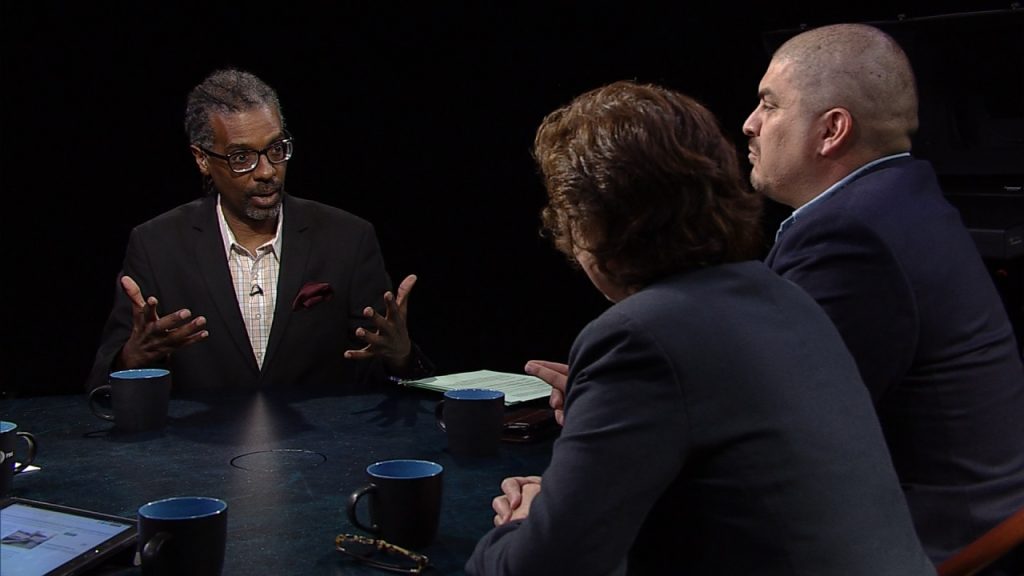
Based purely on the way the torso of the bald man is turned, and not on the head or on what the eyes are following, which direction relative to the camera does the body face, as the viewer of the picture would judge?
to the viewer's left

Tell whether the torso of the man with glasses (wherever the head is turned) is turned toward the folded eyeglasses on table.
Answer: yes

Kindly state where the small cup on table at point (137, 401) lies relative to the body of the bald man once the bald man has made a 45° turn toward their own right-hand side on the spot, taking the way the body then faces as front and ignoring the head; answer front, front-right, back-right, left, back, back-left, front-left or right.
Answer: front-left

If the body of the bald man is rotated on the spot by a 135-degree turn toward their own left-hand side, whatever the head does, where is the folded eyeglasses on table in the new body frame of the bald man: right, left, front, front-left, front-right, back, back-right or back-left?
right

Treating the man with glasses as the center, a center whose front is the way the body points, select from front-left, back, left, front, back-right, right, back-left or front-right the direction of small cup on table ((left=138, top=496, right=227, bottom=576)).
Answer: front

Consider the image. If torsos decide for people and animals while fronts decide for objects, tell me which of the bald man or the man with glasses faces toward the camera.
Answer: the man with glasses

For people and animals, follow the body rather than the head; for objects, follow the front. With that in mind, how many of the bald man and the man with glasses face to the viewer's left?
1

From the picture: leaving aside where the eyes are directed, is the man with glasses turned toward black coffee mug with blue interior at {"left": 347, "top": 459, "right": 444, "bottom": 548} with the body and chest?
yes

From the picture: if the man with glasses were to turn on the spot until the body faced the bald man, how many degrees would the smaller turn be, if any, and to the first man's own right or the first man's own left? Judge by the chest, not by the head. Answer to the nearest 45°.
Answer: approximately 45° to the first man's own left

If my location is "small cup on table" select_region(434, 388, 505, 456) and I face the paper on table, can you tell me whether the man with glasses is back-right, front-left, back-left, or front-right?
front-left

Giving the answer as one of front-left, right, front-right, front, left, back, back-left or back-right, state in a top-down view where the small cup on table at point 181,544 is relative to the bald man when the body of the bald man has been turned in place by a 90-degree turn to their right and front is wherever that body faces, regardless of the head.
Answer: back-left

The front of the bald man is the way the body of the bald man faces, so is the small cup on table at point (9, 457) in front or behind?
in front

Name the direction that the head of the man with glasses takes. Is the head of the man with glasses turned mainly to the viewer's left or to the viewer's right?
to the viewer's right

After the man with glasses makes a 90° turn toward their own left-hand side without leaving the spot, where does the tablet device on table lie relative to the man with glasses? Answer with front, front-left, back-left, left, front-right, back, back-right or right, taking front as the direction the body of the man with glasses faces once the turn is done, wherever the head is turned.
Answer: right

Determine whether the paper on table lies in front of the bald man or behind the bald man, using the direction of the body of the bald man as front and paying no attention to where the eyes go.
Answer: in front

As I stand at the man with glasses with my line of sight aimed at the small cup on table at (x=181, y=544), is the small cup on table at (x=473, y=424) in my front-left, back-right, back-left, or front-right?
front-left

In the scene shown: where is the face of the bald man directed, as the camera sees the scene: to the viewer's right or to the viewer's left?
to the viewer's left

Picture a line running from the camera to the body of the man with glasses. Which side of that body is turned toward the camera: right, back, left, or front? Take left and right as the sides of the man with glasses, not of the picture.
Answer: front
